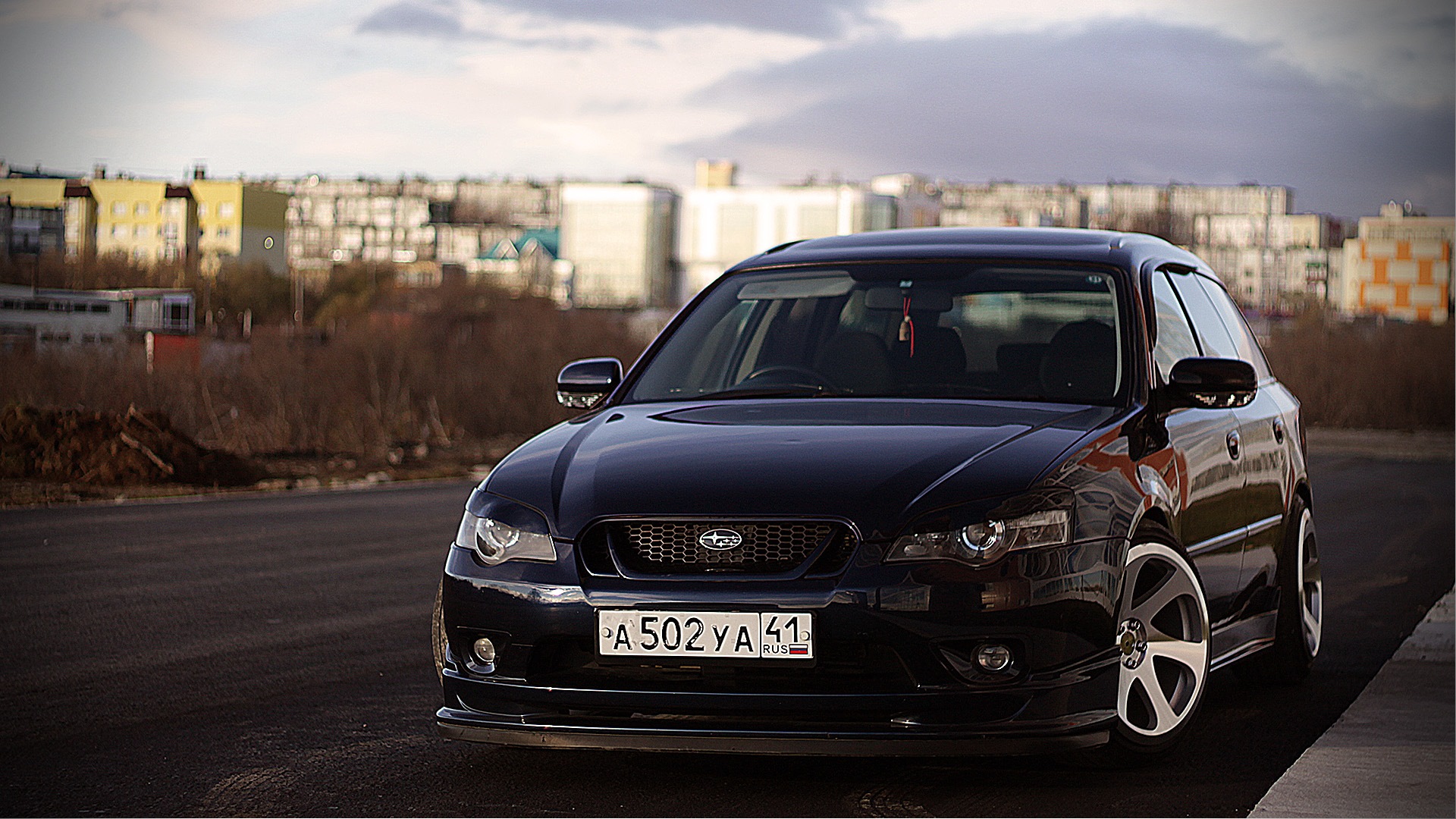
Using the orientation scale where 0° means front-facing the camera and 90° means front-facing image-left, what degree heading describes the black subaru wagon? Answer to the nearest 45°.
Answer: approximately 45°

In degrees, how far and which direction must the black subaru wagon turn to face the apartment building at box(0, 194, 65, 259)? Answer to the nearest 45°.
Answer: approximately 90° to its right

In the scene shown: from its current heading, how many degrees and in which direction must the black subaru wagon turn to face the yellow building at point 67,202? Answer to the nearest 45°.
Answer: approximately 90° to its right

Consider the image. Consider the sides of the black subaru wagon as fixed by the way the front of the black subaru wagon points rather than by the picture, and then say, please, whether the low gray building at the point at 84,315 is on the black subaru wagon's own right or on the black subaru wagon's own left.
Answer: on the black subaru wagon's own right
